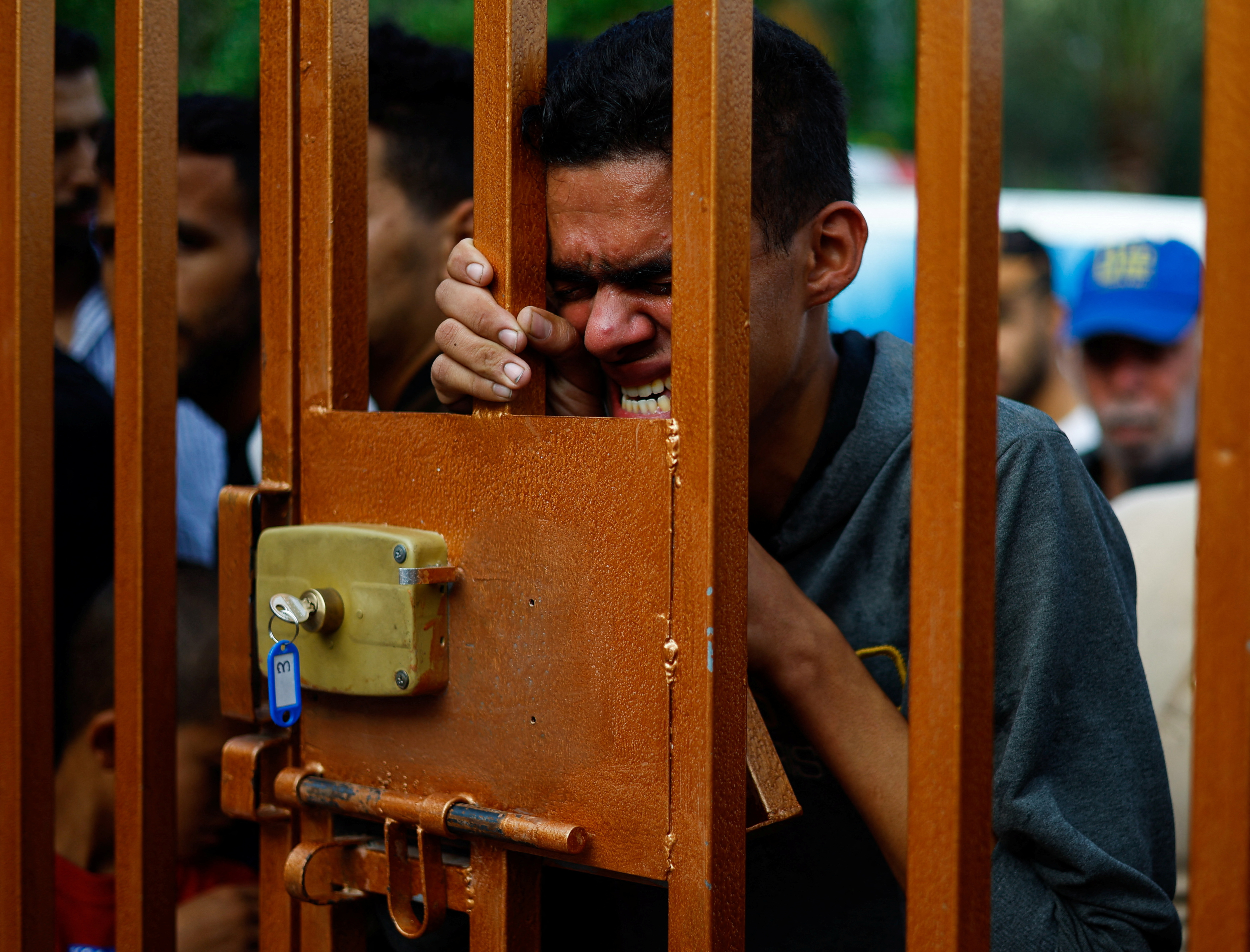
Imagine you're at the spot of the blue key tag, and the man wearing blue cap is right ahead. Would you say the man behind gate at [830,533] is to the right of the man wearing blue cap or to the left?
right

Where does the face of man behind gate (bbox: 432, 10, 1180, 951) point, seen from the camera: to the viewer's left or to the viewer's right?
to the viewer's left

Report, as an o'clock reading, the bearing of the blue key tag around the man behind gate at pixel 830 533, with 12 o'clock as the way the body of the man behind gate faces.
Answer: The blue key tag is roughly at 1 o'clock from the man behind gate.

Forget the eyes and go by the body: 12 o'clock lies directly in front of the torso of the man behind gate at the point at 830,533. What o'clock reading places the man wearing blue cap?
The man wearing blue cap is roughly at 5 o'clock from the man behind gate.

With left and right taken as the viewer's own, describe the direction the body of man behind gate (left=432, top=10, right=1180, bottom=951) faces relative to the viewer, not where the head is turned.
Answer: facing the viewer and to the left of the viewer
